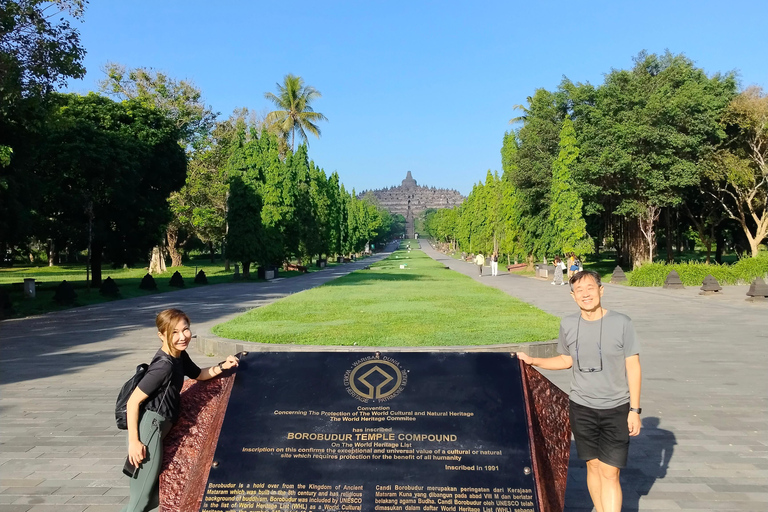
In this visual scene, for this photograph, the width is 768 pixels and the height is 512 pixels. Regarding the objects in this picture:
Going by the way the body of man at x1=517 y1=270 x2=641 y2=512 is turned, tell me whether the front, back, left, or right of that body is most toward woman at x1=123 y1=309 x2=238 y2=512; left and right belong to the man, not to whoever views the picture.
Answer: right

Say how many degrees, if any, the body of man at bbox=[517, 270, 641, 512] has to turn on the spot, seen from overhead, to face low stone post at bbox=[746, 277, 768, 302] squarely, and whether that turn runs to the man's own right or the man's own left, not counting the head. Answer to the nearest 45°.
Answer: approximately 180°

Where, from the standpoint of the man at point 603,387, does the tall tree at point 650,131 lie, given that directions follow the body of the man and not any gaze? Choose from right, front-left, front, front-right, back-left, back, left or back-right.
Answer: back

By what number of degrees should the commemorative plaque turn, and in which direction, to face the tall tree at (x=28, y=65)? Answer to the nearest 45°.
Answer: approximately 135° to its right

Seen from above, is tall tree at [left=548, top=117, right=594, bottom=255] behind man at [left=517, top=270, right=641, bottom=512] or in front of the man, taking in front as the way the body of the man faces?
behind

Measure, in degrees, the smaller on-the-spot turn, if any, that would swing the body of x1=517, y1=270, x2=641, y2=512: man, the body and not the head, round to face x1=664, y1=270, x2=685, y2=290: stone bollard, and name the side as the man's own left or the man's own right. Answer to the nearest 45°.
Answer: approximately 180°

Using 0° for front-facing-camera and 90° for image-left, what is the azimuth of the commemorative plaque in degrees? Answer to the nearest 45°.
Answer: approximately 0°

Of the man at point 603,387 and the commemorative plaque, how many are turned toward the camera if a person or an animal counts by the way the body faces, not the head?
2
